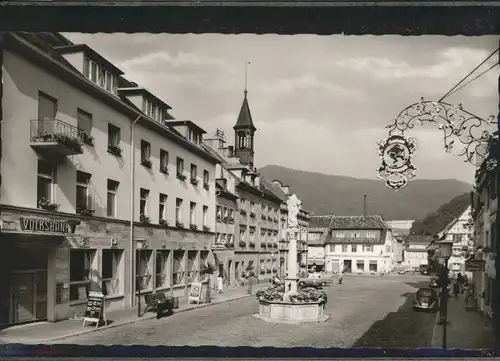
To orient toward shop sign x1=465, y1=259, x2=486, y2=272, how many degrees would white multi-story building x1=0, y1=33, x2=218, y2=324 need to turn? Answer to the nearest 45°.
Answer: approximately 45° to its left

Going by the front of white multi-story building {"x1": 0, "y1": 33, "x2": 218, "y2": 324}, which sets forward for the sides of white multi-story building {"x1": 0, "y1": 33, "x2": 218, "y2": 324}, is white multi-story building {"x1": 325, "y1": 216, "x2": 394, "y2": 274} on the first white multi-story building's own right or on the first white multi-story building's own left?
on the first white multi-story building's own left

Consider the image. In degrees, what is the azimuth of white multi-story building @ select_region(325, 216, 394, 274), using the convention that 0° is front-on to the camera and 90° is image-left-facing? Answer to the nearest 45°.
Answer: approximately 0°
